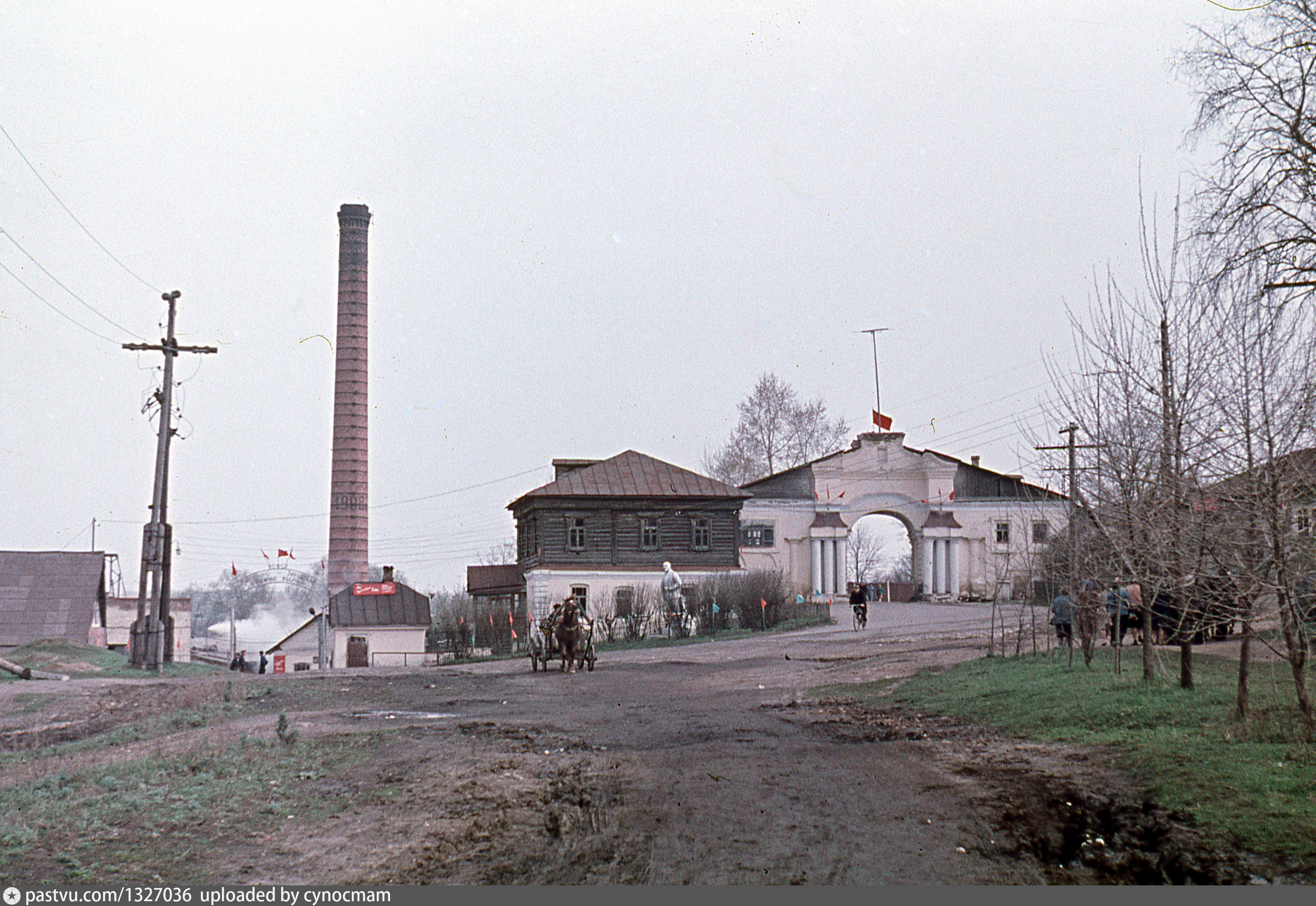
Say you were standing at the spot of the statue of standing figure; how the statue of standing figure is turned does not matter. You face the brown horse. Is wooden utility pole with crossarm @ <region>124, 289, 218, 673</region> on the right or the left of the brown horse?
right

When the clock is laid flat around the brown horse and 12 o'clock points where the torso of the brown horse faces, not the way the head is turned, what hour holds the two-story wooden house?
The two-story wooden house is roughly at 6 o'clock from the brown horse.

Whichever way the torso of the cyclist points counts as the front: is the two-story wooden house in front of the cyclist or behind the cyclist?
behind

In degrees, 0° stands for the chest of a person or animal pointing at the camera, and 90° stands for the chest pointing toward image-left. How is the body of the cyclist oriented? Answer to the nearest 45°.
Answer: approximately 0°

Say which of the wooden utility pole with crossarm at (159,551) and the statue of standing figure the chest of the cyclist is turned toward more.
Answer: the wooden utility pole with crossarm

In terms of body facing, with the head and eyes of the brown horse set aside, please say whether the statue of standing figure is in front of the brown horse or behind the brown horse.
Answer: behind

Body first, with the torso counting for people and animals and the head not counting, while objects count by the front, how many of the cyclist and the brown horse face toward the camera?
2

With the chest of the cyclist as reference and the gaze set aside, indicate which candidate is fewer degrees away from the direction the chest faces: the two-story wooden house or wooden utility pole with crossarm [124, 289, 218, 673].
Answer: the wooden utility pole with crossarm

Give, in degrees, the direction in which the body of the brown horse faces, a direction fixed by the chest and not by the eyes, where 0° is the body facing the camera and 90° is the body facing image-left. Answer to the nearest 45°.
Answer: approximately 0°
